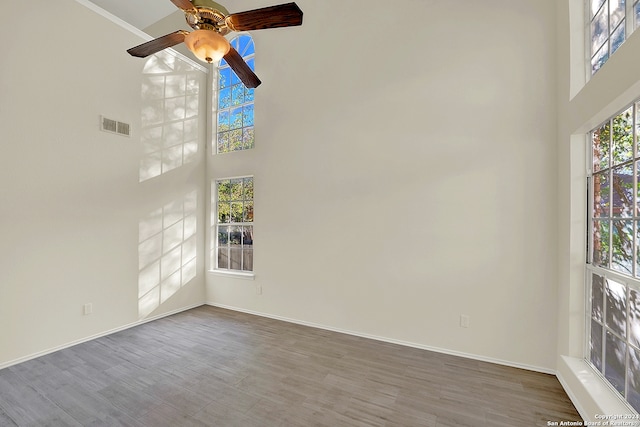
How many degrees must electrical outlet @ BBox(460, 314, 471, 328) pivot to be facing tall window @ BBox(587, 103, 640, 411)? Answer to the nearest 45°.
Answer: approximately 45° to its left

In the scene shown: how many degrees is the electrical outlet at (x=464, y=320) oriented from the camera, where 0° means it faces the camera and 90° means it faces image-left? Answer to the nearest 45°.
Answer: approximately 0°

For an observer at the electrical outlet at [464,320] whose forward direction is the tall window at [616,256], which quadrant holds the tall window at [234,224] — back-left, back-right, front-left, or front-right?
back-right

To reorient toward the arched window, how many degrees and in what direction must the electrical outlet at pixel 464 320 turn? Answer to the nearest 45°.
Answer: approximately 90° to its right

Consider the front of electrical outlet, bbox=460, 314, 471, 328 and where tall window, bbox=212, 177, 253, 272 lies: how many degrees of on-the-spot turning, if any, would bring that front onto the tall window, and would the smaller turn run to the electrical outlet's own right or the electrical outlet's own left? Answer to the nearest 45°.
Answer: approximately 90° to the electrical outlet's own right

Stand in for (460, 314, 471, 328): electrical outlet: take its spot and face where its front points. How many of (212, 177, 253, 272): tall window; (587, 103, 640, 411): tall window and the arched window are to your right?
2

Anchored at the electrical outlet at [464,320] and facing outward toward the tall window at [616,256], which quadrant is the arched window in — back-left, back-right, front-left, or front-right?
back-right
